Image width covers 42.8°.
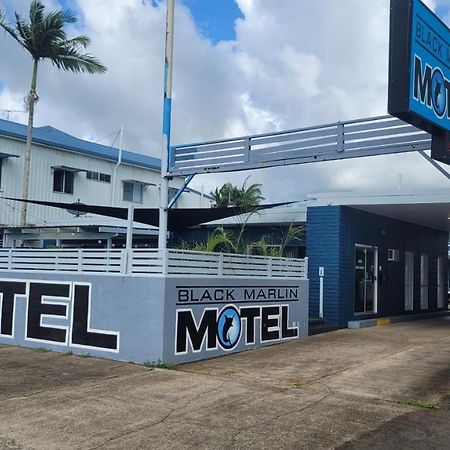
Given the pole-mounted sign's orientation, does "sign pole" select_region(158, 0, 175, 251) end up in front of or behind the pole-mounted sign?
behind
